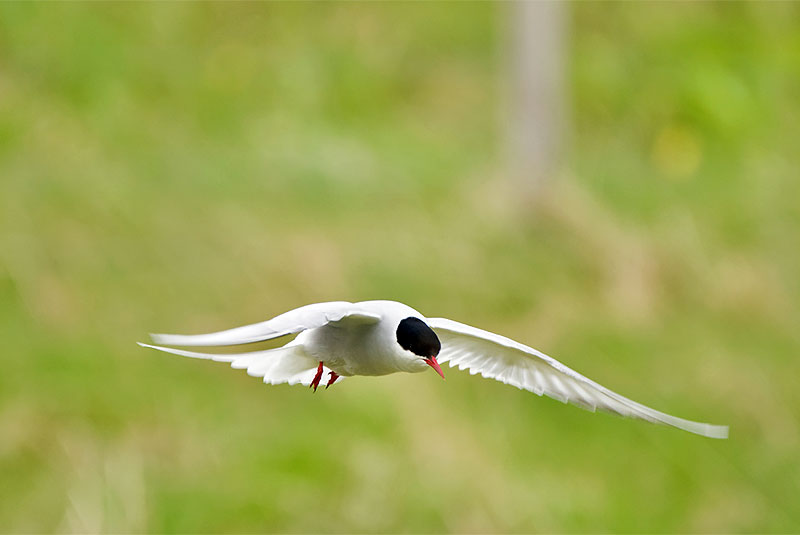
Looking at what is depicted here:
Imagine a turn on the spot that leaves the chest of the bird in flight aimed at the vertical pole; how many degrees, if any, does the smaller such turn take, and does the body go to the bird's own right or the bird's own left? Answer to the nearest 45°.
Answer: approximately 135° to the bird's own left

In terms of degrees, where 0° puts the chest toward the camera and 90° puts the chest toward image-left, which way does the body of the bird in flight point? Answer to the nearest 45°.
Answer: approximately 315°
